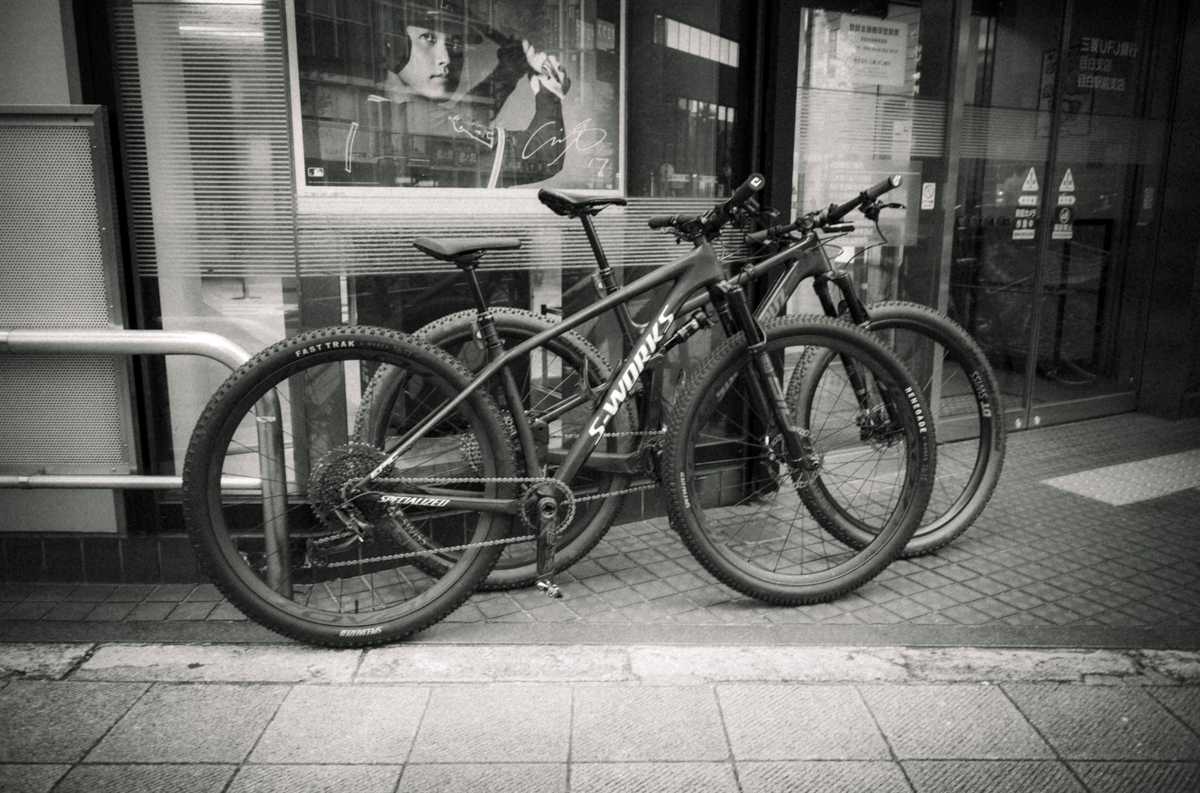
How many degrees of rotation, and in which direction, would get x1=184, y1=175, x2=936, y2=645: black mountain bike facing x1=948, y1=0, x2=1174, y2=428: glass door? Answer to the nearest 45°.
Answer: approximately 45° to its left

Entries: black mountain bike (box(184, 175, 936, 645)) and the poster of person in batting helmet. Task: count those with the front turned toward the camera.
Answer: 1

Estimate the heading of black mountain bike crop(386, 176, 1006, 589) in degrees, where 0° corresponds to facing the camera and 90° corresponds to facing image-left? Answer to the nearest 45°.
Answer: approximately 270°

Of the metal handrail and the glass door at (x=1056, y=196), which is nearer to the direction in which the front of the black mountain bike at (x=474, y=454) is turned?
the glass door

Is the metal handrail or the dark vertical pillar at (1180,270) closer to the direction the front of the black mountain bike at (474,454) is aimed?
the dark vertical pillar

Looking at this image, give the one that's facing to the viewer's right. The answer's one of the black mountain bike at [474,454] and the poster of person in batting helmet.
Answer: the black mountain bike

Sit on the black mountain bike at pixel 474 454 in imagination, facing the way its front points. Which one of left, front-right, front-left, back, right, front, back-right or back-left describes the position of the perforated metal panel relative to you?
back

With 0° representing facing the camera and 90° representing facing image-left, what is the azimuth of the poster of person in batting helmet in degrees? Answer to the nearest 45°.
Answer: approximately 0°

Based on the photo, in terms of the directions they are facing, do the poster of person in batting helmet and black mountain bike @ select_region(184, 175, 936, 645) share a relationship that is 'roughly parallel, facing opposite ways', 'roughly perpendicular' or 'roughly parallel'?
roughly perpendicular

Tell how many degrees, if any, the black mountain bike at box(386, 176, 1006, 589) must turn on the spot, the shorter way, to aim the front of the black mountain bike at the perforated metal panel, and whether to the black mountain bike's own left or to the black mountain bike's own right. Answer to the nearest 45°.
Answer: approximately 180°

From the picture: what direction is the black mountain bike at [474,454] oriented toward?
to the viewer's right
